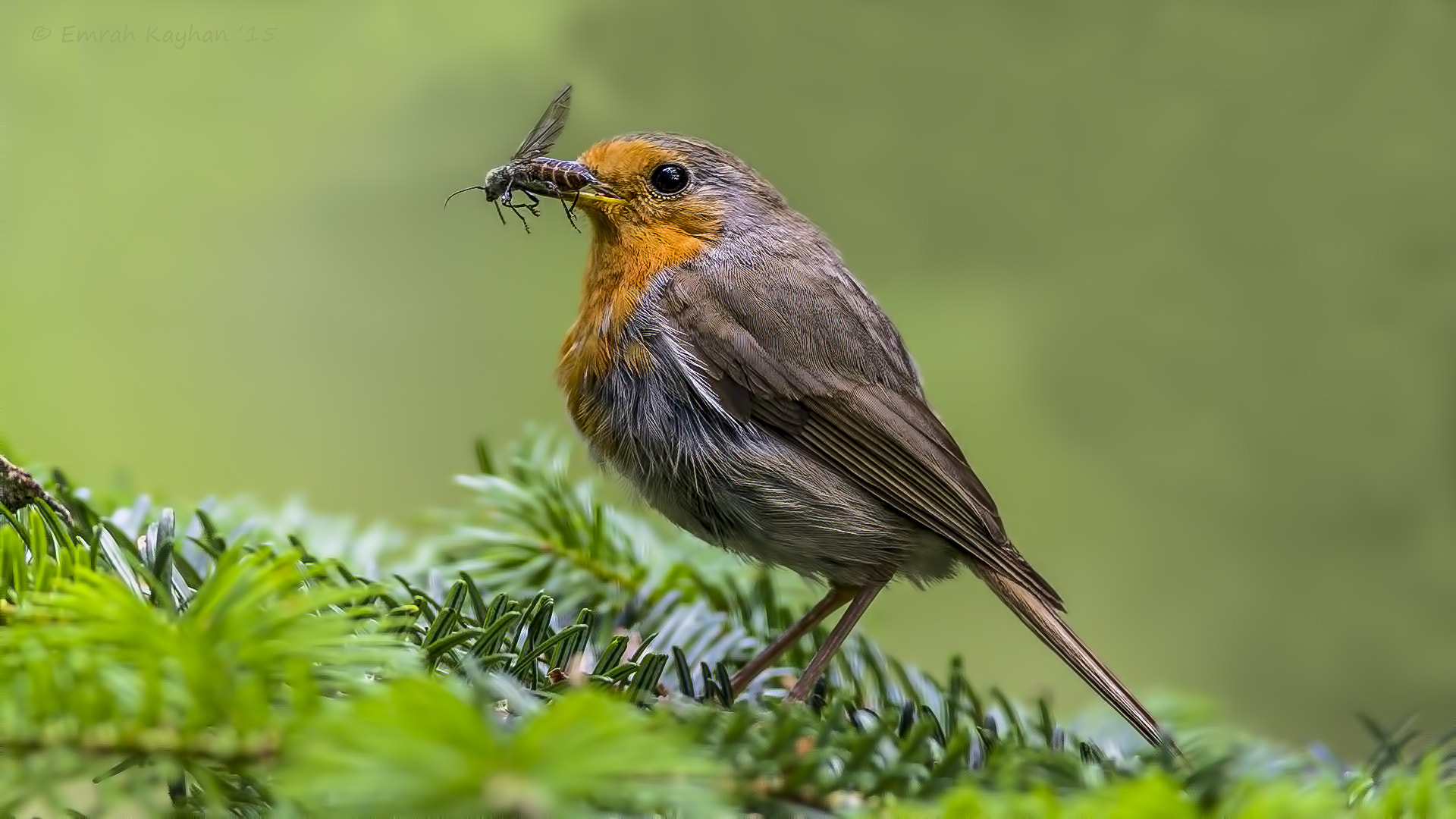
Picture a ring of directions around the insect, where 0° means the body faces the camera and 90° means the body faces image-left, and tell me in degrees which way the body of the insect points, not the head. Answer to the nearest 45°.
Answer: approximately 90°

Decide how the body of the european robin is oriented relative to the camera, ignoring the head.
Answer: to the viewer's left
